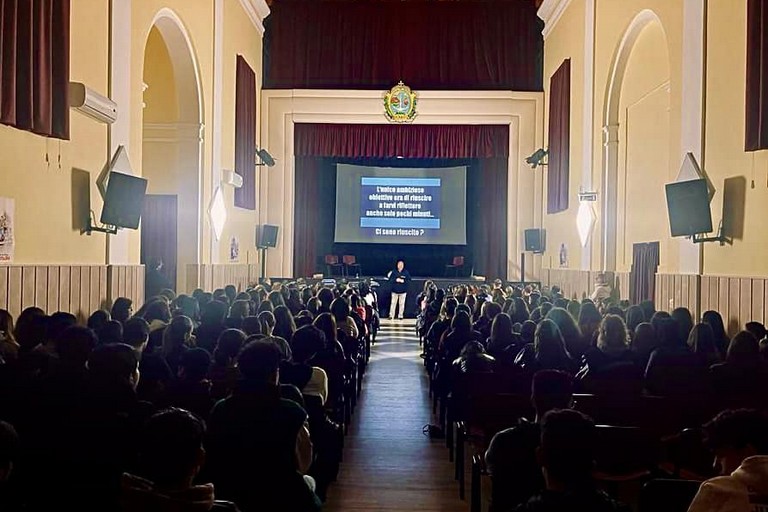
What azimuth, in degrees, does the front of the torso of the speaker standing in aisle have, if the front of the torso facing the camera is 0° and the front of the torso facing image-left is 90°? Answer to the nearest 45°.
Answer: approximately 0°

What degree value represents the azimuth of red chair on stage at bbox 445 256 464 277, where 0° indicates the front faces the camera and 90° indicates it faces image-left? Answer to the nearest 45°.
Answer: approximately 45°

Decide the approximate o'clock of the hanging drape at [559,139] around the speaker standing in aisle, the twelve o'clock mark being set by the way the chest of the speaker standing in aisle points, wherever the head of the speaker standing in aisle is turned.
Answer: The hanging drape is roughly at 10 o'clock from the speaker standing in aisle.

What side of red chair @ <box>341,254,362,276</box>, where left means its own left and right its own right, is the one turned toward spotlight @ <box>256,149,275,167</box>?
right

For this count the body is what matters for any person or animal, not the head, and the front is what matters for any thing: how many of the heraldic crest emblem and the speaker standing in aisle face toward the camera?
2

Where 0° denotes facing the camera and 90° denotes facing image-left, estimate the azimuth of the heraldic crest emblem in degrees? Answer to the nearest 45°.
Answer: approximately 0°
